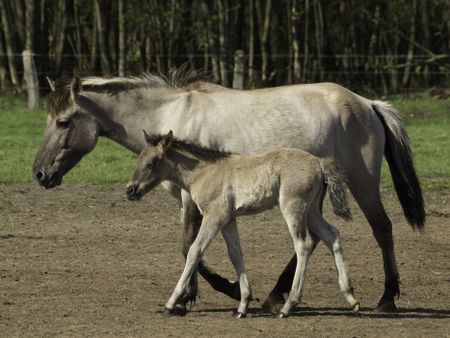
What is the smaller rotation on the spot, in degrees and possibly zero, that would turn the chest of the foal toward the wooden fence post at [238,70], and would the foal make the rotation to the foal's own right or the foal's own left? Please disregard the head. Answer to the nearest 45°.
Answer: approximately 90° to the foal's own right

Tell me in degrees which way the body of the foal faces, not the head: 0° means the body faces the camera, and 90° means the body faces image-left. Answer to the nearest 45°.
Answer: approximately 90°

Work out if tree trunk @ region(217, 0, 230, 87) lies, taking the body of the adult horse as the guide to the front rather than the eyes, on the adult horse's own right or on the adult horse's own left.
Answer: on the adult horse's own right

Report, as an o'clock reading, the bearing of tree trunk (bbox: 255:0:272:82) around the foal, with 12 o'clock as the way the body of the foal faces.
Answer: The tree trunk is roughly at 3 o'clock from the foal.

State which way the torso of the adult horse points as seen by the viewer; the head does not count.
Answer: to the viewer's left

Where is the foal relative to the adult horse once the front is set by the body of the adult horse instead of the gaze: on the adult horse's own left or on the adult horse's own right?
on the adult horse's own left

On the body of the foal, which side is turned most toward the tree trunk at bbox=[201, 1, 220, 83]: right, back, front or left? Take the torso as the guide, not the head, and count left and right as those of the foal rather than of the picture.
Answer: right

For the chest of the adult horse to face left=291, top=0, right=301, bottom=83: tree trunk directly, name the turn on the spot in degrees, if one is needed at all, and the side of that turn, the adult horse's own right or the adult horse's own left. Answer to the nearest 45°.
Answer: approximately 90° to the adult horse's own right

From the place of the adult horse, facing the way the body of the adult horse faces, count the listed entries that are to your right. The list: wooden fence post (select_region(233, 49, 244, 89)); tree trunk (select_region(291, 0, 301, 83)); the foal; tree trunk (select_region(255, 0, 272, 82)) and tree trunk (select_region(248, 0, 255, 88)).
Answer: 4

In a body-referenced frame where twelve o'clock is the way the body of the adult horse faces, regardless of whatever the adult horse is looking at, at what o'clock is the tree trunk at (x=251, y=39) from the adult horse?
The tree trunk is roughly at 3 o'clock from the adult horse.

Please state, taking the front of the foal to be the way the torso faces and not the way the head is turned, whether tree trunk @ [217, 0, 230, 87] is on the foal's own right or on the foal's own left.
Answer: on the foal's own right

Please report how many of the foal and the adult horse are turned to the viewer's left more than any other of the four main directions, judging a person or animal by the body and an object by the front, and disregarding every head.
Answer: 2

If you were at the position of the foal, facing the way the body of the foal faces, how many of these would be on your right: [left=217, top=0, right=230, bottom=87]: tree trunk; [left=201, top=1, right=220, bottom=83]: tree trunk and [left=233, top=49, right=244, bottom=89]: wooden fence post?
3
